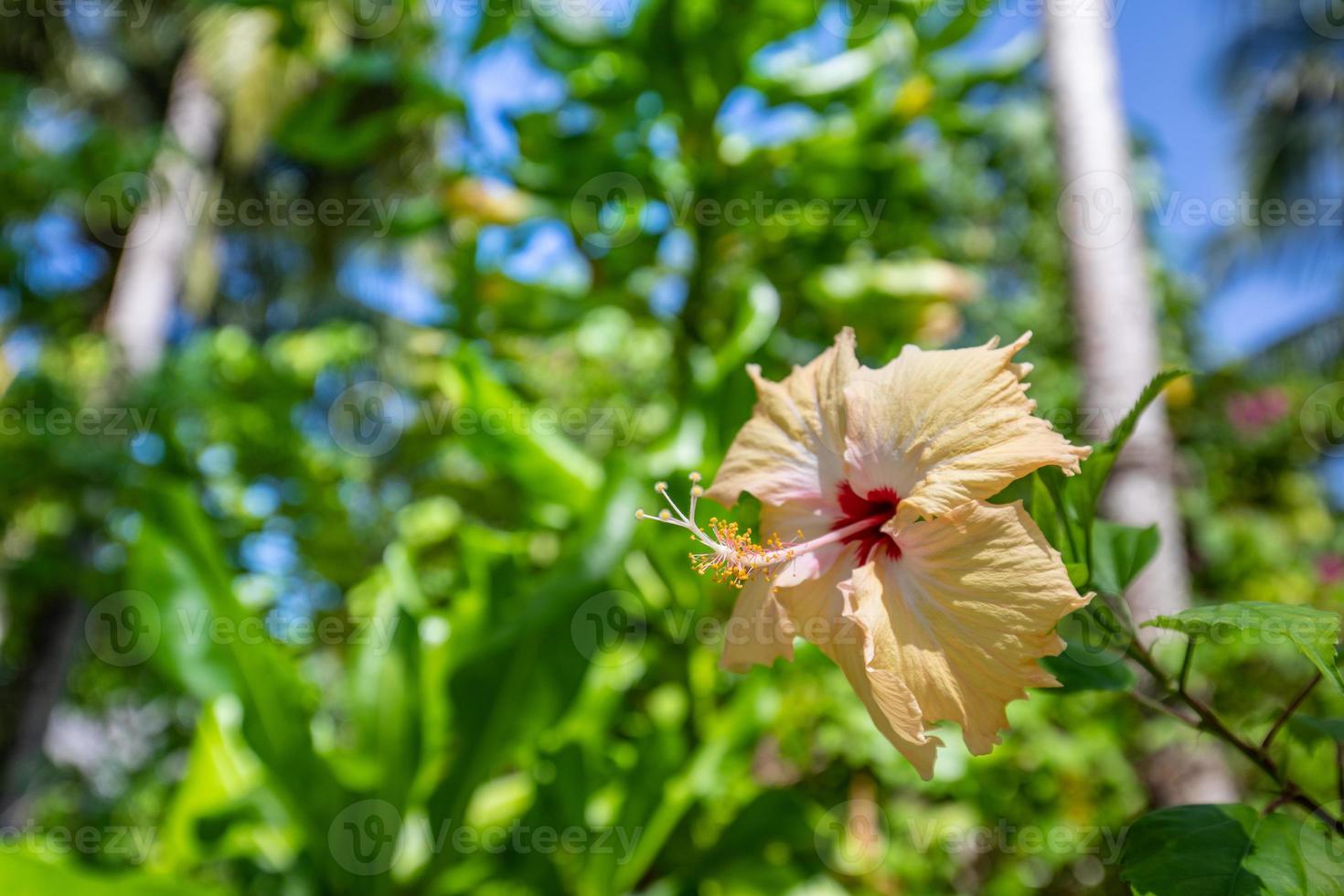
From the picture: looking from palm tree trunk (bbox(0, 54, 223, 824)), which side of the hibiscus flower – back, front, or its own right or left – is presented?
right

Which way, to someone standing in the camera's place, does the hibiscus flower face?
facing the viewer and to the left of the viewer

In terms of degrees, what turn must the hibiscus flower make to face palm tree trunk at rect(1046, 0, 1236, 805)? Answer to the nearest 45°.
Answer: approximately 135° to its right
